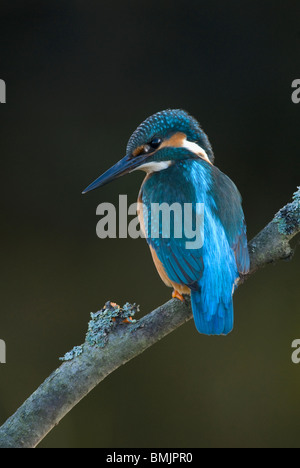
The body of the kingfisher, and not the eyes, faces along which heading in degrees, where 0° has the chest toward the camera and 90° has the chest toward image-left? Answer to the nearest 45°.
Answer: approximately 135°
